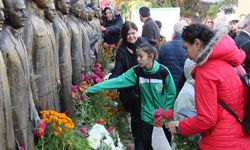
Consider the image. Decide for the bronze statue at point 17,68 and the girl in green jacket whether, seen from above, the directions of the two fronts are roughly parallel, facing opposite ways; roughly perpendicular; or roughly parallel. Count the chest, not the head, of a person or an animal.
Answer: roughly perpendicular

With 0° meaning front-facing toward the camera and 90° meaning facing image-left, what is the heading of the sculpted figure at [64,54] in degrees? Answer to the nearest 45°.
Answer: approximately 315°

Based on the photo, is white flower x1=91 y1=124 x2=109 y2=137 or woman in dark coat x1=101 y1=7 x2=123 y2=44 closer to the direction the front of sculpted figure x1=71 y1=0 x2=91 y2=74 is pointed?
the white flower

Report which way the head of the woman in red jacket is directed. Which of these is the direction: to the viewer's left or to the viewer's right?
to the viewer's left

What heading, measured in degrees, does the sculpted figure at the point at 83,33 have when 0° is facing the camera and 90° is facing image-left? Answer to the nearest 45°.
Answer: approximately 315°
